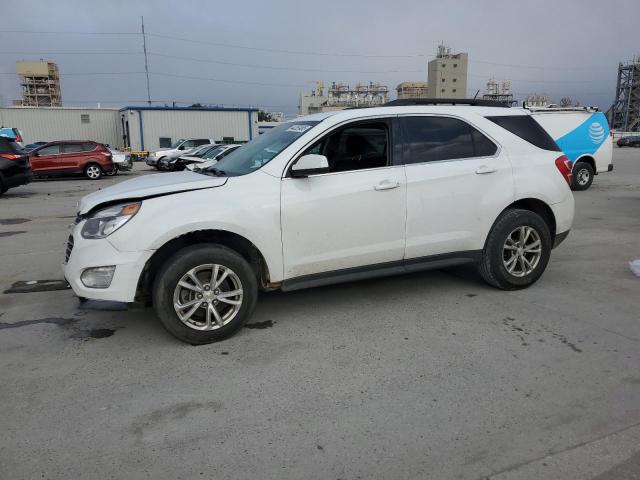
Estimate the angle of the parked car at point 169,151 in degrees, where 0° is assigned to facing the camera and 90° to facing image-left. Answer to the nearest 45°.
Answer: approximately 45°

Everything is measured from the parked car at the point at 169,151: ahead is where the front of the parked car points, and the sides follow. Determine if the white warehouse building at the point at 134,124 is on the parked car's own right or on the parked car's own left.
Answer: on the parked car's own right

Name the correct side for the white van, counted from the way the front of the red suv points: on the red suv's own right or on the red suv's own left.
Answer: on the red suv's own left

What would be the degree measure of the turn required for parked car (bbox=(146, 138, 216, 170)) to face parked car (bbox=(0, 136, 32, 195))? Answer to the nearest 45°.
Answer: approximately 45° to its left

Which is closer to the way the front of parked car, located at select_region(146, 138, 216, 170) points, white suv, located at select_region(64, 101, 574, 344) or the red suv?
the red suv

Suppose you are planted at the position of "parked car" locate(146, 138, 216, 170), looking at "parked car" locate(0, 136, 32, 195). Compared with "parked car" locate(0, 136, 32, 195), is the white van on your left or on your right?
left
